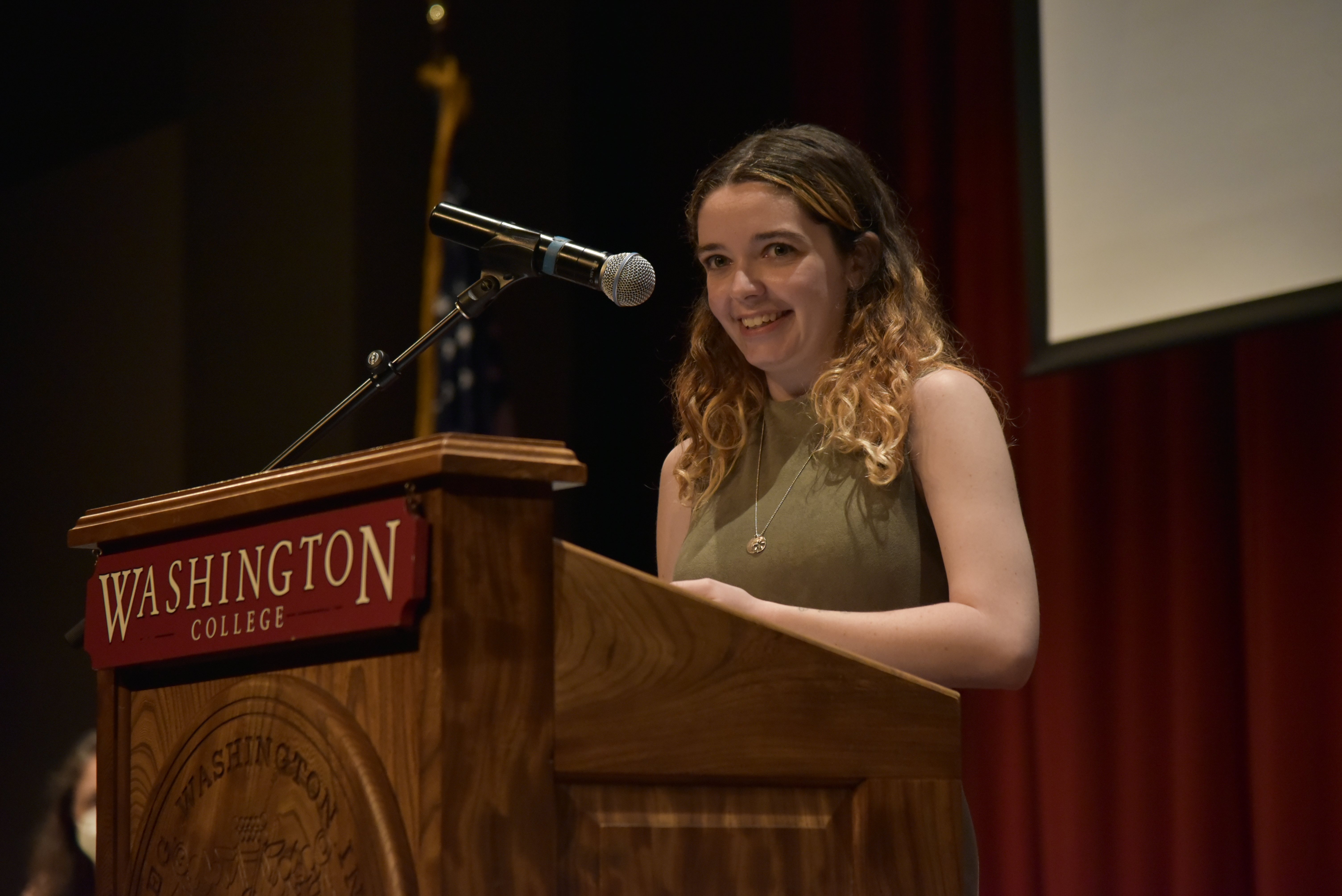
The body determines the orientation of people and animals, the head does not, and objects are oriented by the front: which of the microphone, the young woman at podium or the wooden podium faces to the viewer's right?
the microphone

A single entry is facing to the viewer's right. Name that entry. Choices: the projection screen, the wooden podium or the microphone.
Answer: the microphone

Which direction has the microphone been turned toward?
to the viewer's right

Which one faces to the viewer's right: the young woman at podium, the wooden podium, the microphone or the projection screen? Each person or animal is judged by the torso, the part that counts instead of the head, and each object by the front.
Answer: the microphone

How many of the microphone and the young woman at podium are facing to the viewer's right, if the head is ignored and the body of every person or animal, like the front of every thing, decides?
1

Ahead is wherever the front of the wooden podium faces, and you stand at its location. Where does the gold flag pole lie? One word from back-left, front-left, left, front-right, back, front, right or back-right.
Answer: back-right

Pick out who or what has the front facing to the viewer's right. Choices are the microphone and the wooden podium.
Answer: the microphone

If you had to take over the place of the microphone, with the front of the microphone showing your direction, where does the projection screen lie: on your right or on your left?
on your left

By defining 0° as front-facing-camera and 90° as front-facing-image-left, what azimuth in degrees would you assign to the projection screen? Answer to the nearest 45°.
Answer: approximately 45°
